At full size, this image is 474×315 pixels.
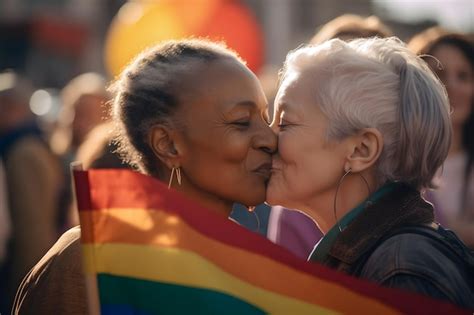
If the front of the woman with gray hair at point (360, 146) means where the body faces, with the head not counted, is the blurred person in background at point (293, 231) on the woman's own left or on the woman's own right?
on the woman's own right

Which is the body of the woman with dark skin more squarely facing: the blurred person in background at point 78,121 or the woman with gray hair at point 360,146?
the woman with gray hair

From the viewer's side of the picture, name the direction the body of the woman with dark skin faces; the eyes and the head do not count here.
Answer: to the viewer's right

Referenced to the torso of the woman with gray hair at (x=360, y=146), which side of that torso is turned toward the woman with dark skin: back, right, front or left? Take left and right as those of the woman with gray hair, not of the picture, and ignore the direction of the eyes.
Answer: front

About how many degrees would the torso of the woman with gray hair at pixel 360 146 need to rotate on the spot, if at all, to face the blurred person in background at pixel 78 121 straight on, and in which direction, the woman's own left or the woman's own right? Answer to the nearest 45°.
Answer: approximately 45° to the woman's own right

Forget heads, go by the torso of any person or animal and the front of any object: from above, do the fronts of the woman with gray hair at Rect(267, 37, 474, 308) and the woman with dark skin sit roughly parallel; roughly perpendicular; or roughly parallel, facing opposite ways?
roughly parallel, facing opposite ways

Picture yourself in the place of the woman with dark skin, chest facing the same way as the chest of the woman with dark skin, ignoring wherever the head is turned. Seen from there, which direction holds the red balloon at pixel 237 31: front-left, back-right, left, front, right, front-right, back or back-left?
left

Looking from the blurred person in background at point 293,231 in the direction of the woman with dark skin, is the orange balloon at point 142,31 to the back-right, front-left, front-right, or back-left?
back-right

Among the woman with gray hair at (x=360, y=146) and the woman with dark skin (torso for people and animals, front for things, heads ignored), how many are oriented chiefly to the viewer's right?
1

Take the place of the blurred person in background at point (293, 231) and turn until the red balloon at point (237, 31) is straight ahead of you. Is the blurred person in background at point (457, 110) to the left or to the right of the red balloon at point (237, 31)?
right

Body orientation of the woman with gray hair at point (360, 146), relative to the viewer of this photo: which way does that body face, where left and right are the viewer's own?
facing to the left of the viewer

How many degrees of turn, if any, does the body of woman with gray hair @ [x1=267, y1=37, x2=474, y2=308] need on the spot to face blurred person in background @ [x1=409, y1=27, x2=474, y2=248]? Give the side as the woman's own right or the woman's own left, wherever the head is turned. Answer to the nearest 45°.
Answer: approximately 90° to the woman's own right

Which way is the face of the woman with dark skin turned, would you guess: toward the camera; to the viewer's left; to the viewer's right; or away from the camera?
to the viewer's right

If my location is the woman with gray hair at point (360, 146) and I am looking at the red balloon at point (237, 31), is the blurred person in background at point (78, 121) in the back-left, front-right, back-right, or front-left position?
front-left
